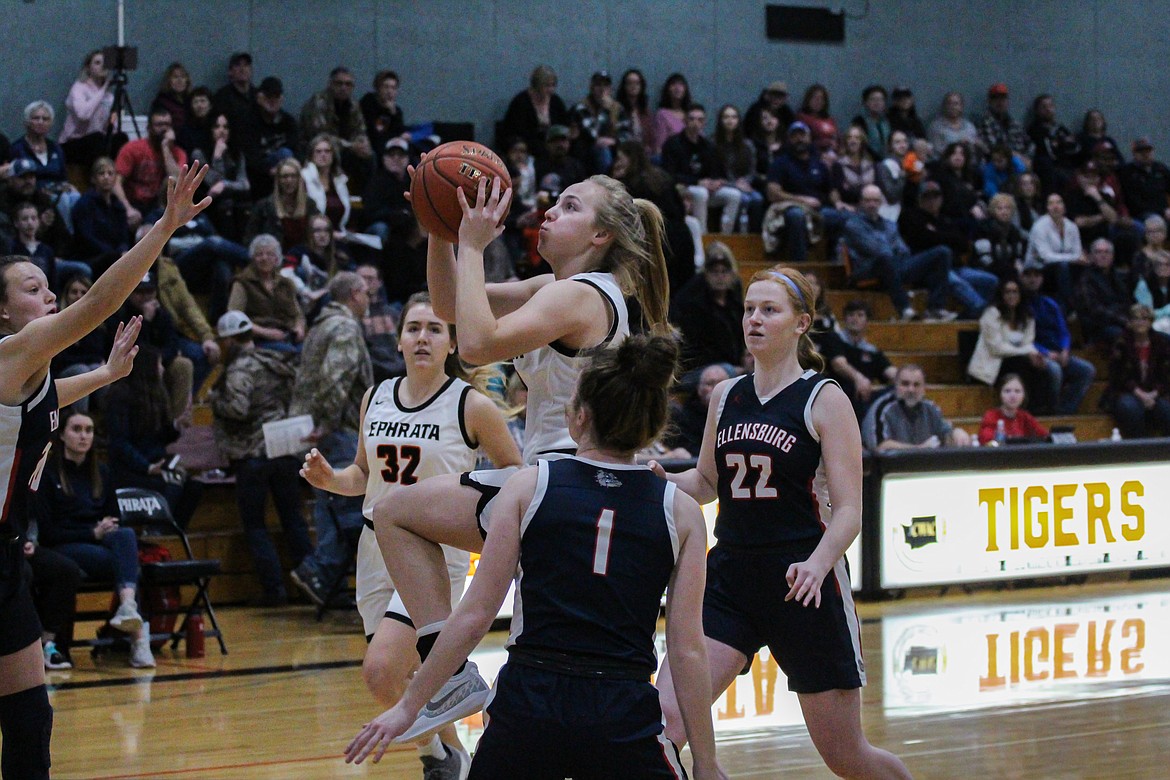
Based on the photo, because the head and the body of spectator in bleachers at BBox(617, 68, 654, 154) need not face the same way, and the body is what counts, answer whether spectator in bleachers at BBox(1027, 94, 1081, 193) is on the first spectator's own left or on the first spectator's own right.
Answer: on the first spectator's own left

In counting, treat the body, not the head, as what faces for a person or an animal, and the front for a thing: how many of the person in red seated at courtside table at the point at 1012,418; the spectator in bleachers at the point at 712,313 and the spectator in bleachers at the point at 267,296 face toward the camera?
3

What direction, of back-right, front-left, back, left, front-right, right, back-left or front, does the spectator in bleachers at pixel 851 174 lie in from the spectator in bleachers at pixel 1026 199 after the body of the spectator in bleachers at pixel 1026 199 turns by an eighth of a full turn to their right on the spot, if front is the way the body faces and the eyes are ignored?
front

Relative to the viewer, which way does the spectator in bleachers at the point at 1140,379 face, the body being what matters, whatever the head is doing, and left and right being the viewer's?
facing the viewer

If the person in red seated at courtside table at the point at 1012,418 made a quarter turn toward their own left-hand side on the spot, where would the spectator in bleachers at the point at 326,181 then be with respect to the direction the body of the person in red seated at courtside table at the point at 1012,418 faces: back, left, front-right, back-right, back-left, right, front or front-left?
back

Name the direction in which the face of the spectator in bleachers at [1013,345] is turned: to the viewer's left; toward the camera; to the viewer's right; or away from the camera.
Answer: toward the camera

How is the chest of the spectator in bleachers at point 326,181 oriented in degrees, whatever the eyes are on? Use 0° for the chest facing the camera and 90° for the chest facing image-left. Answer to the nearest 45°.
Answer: approximately 0°

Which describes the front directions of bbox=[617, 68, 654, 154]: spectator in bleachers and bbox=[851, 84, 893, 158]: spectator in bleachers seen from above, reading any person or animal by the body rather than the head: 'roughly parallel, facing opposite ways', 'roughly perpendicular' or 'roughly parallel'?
roughly parallel

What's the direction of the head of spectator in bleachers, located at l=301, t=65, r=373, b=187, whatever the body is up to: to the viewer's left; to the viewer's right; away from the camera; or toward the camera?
toward the camera

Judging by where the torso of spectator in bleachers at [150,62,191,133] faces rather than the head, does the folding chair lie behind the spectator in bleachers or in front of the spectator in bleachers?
in front

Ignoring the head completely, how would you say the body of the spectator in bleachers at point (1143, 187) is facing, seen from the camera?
toward the camera

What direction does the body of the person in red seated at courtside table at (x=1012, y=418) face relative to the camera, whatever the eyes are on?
toward the camera

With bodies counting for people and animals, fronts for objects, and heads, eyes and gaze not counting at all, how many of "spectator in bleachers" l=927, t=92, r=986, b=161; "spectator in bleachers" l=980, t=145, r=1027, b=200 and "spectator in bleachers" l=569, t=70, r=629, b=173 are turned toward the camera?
3
